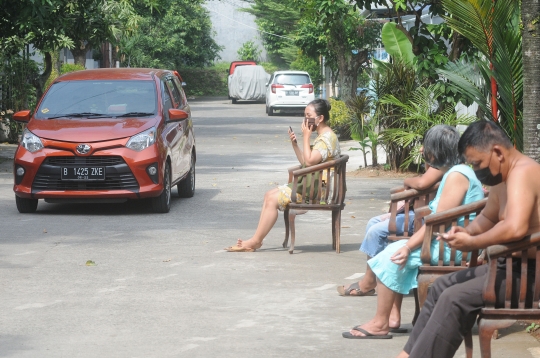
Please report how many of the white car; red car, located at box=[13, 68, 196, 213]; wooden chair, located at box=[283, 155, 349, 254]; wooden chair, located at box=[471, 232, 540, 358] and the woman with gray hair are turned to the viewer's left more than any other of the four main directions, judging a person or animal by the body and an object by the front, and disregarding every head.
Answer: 3

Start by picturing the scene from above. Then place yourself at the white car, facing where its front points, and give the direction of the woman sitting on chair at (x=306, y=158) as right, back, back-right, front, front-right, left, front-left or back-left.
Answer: back

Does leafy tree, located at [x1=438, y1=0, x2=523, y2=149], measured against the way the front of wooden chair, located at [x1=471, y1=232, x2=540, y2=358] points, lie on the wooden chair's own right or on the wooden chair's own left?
on the wooden chair's own right

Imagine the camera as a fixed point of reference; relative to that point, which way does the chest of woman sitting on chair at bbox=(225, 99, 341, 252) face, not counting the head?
to the viewer's left

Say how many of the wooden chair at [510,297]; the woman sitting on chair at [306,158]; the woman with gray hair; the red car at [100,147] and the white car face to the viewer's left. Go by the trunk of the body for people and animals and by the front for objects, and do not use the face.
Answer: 3

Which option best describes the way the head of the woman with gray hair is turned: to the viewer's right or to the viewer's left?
to the viewer's left

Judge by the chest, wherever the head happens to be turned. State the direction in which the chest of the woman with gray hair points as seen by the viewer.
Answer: to the viewer's left

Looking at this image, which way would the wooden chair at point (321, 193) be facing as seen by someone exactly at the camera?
facing to the left of the viewer

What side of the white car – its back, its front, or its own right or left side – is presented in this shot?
back

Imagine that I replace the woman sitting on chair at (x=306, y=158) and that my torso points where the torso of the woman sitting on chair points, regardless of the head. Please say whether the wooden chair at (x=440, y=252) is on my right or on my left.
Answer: on my left

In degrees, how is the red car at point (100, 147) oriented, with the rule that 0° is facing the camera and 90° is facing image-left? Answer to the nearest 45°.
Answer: approximately 0°

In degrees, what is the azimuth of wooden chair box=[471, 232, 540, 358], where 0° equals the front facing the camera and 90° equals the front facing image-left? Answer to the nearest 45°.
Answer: approximately 90°
